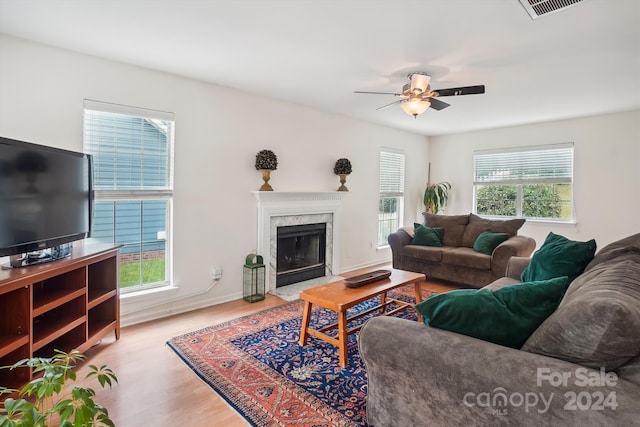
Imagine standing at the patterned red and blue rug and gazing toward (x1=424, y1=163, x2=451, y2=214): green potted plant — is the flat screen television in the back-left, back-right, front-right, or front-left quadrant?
back-left

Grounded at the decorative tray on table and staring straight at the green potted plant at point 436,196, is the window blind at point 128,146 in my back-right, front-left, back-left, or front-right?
back-left

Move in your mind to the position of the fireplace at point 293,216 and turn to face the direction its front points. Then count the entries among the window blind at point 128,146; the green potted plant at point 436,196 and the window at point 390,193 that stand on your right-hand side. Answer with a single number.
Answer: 1

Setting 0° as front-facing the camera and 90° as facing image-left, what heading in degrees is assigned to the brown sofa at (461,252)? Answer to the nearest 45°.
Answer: approximately 45°

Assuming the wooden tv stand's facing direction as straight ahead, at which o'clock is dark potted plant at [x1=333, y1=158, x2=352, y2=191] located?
The dark potted plant is roughly at 10 o'clock from the wooden tv stand.

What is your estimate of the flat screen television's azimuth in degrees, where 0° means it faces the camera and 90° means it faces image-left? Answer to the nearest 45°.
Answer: approximately 315°

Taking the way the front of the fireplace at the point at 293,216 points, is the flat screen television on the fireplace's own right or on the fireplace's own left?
on the fireplace's own right

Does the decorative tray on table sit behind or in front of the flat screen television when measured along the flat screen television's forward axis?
in front

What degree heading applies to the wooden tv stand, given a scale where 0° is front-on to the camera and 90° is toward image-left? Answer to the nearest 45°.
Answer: approximately 315°

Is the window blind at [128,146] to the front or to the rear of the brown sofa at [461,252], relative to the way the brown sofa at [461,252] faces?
to the front
